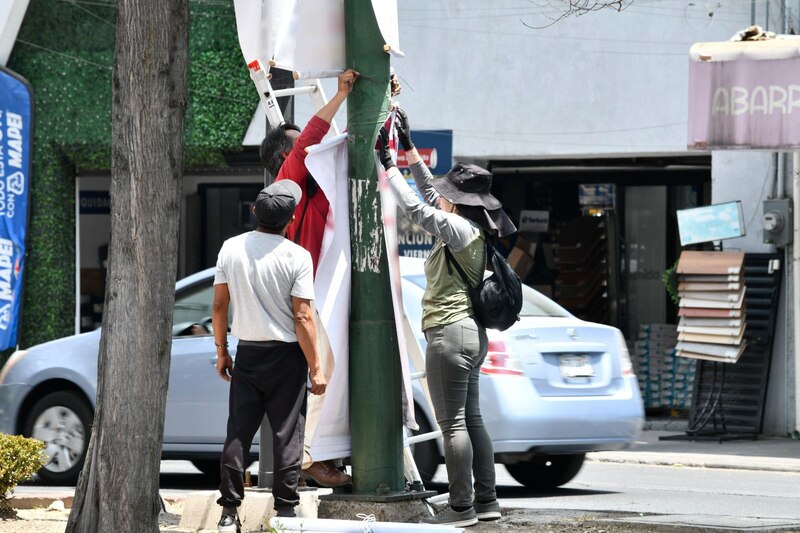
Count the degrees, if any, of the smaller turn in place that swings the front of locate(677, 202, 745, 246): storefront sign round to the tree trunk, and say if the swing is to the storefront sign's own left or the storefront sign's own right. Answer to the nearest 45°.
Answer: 0° — it already faces it

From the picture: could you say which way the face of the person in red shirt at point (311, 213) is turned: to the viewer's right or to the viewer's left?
to the viewer's right

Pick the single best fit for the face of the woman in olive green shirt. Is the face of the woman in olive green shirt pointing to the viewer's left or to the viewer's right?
to the viewer's left

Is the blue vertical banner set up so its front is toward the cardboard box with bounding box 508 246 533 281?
no

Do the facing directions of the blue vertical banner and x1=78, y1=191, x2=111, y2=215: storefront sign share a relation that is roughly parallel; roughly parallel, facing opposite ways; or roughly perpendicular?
roughly parallel

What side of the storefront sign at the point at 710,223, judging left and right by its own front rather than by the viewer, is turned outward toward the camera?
front

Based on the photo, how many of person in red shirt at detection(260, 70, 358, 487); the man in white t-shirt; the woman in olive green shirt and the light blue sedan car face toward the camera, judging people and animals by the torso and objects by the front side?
0

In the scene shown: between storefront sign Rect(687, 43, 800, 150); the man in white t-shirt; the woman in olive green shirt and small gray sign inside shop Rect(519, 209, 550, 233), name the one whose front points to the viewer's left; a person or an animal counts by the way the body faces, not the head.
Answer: the woman in olive green shirt

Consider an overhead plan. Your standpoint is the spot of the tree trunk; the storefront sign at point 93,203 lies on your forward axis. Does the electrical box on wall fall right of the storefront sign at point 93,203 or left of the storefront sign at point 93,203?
right

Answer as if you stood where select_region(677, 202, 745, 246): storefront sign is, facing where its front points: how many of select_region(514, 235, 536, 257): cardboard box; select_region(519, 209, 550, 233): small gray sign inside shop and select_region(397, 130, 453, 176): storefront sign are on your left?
0

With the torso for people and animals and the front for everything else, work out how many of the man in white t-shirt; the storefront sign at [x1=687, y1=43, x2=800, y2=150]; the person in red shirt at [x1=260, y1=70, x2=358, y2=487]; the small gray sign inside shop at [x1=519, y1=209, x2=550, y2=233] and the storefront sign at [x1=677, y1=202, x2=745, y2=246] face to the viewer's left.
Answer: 0

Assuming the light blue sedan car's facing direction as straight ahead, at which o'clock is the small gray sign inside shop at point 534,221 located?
The small gray sign inside shop is roughly at 2 o'clock from the light blue sedan car.

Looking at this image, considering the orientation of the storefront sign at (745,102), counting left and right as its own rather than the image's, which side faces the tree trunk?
front

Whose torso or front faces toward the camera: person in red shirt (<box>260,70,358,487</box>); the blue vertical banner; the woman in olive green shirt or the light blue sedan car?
the blue vertical banner

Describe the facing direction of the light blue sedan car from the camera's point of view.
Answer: facing away from the viewer and to the left of the viewer

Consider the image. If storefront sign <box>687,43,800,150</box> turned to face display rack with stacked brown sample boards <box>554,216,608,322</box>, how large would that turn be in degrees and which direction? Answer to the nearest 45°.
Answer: approximately 135° to its right

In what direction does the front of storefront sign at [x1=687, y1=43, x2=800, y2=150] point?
toward the camera
